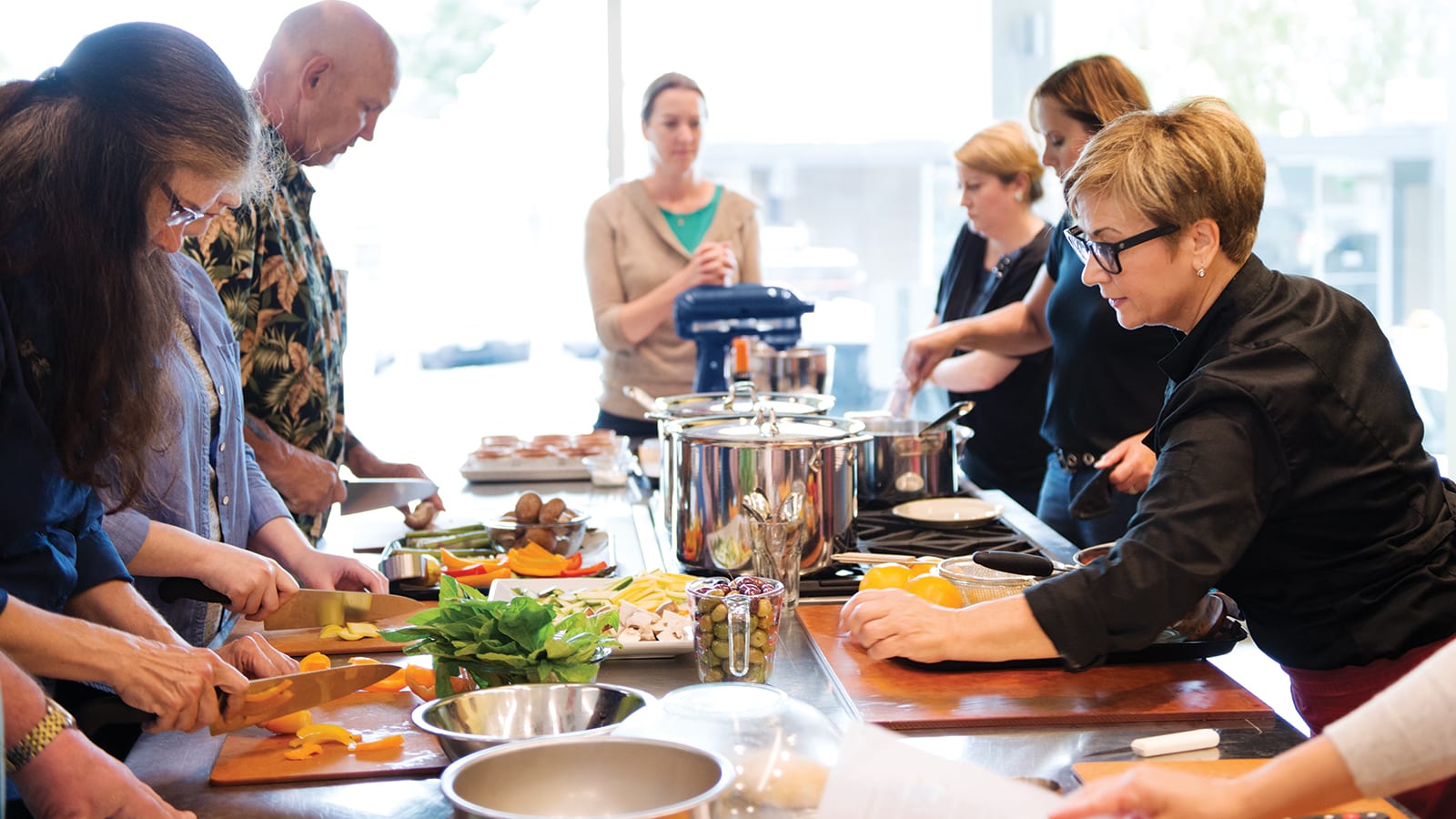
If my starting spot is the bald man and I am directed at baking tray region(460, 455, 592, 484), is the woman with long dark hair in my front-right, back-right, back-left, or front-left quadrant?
back-right

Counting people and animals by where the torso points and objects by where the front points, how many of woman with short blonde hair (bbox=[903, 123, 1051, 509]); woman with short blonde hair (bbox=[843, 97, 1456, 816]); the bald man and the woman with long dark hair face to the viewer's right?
2

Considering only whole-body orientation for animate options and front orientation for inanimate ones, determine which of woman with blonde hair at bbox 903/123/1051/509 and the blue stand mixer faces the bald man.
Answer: the woman with blonde hair

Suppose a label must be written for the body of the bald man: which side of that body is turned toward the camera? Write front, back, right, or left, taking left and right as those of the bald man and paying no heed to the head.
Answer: right

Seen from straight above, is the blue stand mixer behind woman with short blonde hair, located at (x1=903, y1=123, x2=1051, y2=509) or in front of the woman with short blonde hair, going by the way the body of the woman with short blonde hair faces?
in front

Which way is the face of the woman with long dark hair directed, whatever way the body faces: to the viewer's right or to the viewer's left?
to the viewer's right

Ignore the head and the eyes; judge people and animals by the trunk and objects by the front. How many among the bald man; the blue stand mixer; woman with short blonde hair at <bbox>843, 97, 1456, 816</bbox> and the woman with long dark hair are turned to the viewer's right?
3

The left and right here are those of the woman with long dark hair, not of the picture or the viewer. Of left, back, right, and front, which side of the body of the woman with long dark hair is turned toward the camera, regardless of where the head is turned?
right

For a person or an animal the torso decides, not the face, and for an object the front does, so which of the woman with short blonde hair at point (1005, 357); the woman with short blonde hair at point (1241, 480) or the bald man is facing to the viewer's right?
the bald man

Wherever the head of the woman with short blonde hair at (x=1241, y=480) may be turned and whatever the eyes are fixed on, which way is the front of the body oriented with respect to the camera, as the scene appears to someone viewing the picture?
to the viewer's left

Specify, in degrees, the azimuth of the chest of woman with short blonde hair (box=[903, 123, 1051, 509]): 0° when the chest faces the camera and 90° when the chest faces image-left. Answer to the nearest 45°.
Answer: approximately 45°

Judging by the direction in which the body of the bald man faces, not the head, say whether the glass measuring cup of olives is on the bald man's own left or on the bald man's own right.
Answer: on the bald man's own right

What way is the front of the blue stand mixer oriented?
to the viewer's right

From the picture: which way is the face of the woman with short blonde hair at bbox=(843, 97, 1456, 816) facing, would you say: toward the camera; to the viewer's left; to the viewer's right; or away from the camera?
to the viewer's left
